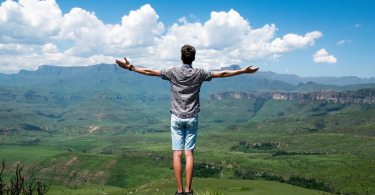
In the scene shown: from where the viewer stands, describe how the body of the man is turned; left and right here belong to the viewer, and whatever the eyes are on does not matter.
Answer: facing away from the viewer
